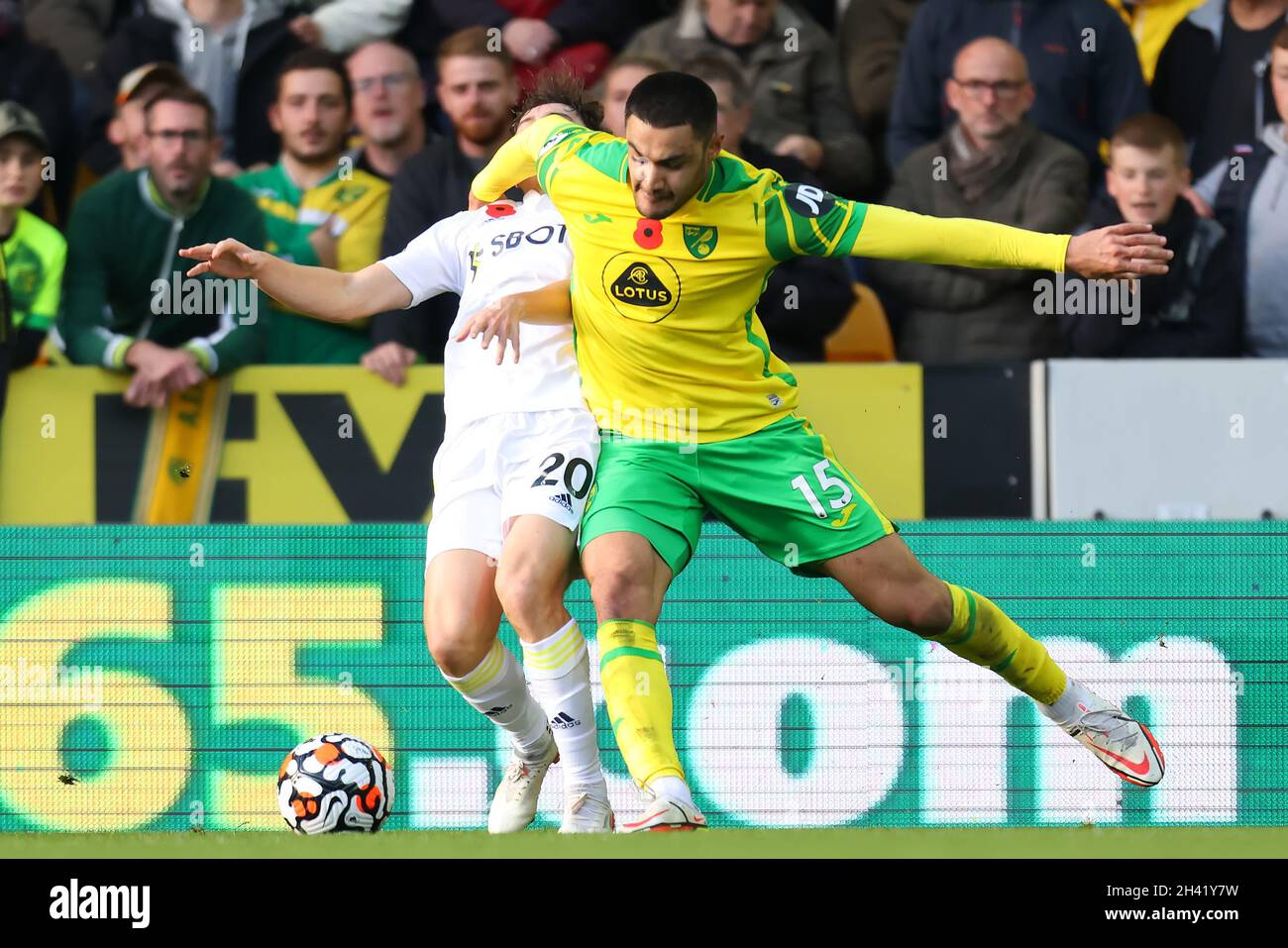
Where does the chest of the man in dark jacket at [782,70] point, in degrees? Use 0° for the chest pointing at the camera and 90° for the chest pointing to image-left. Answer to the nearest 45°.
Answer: approximately 0°

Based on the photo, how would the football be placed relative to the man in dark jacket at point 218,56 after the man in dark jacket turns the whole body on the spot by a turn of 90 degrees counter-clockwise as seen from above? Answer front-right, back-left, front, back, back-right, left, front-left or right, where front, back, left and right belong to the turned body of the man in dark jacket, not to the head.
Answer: right

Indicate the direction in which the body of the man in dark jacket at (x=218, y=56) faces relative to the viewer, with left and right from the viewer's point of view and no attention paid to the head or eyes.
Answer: facing the viewer

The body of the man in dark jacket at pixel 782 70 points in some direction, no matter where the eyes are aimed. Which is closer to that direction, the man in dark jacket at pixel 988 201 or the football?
the football

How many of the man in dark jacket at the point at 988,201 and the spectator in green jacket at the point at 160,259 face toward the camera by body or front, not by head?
2

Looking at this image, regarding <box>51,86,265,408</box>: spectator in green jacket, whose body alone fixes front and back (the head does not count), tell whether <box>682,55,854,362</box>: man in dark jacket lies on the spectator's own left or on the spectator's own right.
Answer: on the spectator's own left

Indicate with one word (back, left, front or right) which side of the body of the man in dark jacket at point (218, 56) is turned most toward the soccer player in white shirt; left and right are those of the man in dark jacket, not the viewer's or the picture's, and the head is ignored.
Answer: front

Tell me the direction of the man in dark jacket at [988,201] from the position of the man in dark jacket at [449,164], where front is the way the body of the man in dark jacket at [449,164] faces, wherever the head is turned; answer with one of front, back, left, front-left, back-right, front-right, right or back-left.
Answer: left

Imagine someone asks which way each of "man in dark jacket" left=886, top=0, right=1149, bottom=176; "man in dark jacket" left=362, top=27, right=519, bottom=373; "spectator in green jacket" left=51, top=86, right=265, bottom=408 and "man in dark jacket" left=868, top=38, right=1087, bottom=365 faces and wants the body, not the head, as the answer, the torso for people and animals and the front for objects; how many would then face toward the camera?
4

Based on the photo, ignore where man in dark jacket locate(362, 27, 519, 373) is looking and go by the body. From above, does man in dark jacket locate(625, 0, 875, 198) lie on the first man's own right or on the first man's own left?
on the first man's own left

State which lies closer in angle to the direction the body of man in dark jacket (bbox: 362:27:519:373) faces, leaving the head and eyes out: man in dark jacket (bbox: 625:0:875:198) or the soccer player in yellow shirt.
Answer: the soccer player in yellow shirt

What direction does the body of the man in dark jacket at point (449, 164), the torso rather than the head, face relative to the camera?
toward the camera

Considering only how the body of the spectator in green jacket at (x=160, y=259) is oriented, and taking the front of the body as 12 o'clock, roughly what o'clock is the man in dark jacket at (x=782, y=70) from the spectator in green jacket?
The man in dark jacket is roughly at 9 o'clock from the spectator in green jacket.

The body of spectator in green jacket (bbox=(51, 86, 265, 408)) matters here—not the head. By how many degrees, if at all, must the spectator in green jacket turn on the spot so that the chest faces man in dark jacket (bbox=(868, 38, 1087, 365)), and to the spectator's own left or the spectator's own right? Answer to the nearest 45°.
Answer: approximately 90° to the spectator's own left

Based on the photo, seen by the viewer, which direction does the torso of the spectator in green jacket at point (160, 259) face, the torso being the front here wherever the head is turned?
toward the camera

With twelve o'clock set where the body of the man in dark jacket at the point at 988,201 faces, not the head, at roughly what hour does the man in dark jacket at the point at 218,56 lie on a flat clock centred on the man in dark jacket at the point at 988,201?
the man in dark jacket at the point at 218,56 is roughly at 3 o'clock from the man in dark jacket at the point at 988,201.
